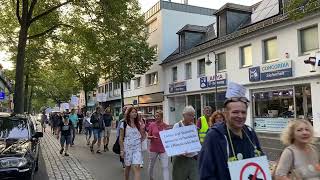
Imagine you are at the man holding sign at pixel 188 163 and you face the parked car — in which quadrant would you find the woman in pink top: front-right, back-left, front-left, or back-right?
front-right

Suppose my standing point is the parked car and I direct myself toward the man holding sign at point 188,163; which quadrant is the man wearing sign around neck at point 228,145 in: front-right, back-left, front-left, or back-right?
front-right

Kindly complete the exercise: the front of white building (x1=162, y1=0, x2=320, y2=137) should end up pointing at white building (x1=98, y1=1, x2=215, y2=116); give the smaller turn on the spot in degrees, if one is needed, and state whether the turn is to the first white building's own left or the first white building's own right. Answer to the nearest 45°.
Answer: approximately 90° to the first white building's own right

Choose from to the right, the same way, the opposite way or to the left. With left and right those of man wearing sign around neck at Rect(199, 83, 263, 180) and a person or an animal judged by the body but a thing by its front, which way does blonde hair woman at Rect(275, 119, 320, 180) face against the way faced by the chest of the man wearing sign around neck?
the same way

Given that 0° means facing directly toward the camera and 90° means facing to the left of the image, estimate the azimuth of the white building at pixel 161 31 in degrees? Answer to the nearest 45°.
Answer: approximately 45°

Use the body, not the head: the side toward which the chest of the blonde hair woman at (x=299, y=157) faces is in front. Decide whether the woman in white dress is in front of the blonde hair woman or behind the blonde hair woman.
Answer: behind

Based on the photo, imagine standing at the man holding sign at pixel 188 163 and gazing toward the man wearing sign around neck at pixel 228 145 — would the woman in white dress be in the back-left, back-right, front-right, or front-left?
back-right

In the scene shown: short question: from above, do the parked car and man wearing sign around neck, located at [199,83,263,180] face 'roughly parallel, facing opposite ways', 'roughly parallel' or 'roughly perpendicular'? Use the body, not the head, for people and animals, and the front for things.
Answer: roughly parallel

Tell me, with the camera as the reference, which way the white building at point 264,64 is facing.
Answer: facing the viewer and to the left of the viewer

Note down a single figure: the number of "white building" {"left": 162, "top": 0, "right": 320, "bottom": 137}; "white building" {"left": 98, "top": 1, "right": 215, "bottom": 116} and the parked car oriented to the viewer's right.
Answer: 0

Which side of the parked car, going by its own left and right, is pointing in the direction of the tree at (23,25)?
back

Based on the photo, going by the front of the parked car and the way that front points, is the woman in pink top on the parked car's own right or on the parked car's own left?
on the parked car's own left

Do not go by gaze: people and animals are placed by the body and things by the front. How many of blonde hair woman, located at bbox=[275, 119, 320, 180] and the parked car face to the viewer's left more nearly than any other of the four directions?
0

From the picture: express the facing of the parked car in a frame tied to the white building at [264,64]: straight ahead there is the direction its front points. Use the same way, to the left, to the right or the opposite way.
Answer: to the left

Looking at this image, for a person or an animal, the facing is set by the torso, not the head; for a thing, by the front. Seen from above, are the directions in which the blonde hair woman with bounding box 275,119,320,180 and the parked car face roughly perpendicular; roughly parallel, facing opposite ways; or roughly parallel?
roughly parallel

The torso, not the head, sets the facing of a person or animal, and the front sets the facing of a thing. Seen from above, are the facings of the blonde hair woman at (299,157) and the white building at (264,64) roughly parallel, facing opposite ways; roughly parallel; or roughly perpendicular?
roughly perpendicular

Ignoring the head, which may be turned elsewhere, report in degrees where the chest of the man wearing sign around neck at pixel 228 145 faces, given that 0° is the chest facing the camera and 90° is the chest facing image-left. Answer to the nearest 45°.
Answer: approximately 315°

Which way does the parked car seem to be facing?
toward the camera

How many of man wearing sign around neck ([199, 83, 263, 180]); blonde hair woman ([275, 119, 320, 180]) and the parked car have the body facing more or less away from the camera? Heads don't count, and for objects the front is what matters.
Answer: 0
